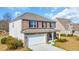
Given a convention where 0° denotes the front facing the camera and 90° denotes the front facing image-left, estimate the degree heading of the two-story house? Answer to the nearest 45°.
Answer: approximately 315°

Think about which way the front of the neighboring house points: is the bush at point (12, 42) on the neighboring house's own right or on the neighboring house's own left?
on the neighboring house's own right

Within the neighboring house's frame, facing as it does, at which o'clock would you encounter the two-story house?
The two-story house is roughly at 4 o'clock from the neighboring house.
